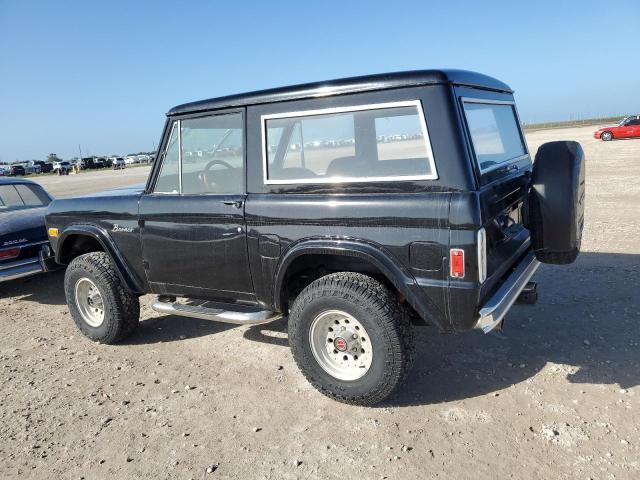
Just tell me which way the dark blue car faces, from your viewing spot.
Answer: facing away from the viewer and to the left of the viewer

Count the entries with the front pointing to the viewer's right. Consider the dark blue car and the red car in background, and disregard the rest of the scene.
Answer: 0

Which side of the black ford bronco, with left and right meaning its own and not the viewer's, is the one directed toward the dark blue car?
front

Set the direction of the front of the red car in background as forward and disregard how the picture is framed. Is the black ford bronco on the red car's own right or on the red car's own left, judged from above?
on the red car's own left

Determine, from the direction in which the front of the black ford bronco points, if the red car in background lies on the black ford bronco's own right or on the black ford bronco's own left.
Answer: on the black ford bronco's own right

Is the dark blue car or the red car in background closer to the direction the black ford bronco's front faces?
the dark blue car

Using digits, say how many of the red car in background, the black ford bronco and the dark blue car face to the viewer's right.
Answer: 0

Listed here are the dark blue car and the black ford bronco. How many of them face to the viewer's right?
0

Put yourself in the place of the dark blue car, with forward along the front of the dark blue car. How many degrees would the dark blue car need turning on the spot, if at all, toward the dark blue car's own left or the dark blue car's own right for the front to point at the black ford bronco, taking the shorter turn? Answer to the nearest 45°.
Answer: approximately 180°

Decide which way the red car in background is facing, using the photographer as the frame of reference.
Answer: facing to the left of the viewer

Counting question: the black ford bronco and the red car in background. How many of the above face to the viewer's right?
0

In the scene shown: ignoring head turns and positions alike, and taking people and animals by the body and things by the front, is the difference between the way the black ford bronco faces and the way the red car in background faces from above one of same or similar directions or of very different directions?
same or similar directions

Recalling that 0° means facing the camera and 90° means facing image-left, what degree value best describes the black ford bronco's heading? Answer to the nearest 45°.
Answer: approximately 135°

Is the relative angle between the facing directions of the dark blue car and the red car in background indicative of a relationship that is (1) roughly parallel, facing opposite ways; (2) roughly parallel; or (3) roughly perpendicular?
roughly parallel
